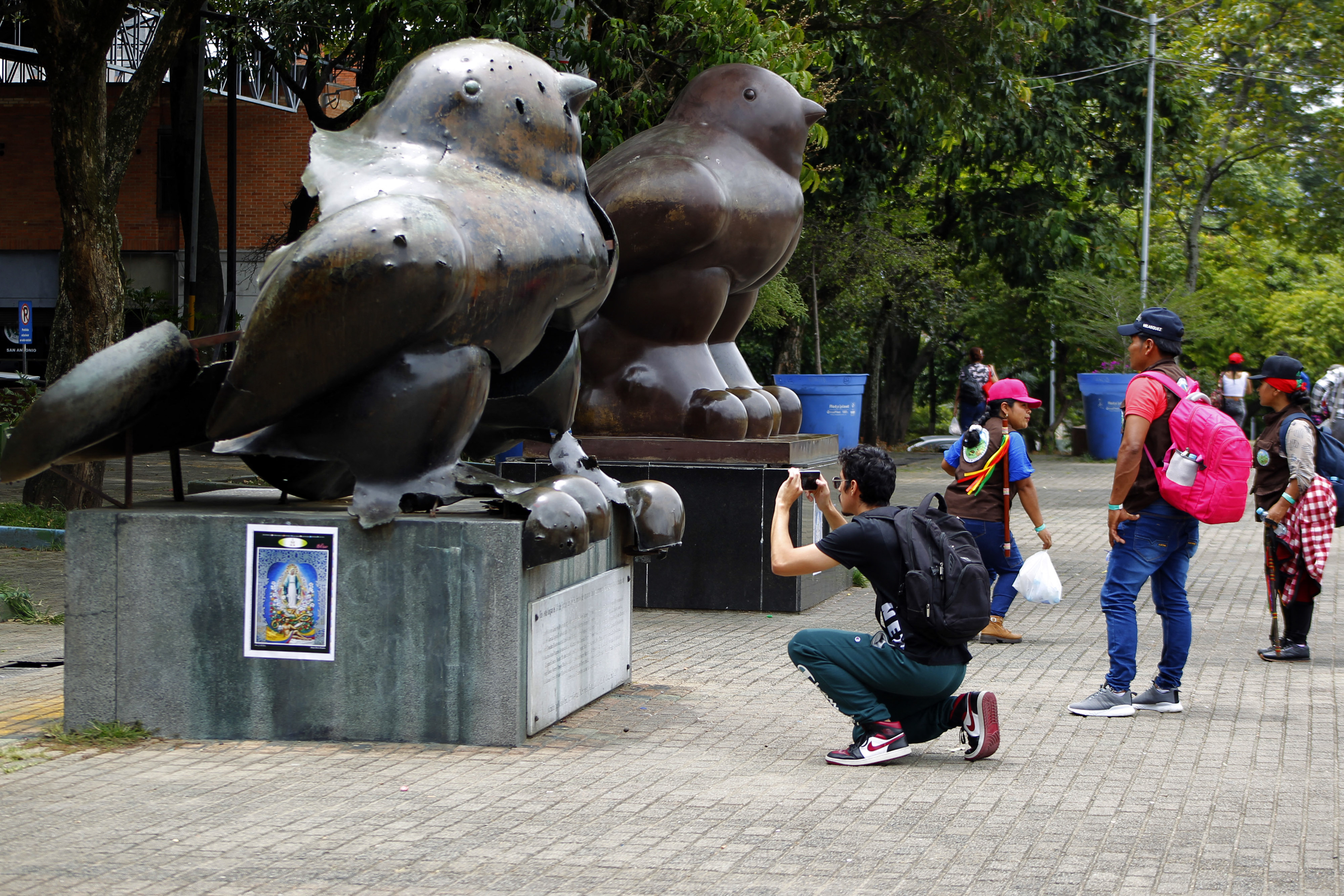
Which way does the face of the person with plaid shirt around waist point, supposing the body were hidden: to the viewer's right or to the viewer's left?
to the viewer's left

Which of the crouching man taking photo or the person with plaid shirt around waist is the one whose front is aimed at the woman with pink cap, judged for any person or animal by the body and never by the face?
the person with plaid shirt around waist

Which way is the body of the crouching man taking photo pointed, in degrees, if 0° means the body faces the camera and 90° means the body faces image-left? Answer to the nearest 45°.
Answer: approximately 90°

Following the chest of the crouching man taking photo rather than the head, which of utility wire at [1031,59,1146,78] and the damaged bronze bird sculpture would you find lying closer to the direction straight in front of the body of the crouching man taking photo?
the damaged bronze bird sculpture

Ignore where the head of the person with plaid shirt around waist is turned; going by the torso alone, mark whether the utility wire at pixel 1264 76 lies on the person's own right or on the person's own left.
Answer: on the person's own right

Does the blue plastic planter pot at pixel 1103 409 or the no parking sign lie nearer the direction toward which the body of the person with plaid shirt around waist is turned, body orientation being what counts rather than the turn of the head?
the no parking sign

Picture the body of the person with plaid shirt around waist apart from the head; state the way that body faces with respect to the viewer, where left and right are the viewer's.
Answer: facing to the left of the viewer

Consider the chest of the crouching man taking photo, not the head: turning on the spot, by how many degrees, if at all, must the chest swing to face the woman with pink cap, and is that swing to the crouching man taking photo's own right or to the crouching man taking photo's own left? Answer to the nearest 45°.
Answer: approximately 90° to the crouching man taking photo's own right
